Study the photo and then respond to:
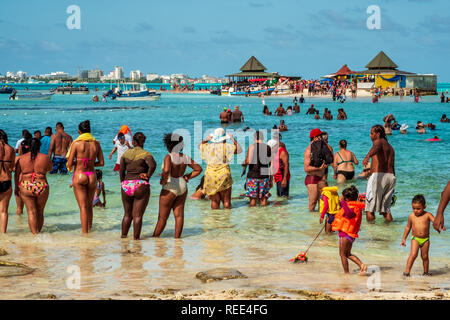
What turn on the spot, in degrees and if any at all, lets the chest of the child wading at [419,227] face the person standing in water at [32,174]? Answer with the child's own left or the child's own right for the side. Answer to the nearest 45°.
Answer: approximately 90° to the child's own right

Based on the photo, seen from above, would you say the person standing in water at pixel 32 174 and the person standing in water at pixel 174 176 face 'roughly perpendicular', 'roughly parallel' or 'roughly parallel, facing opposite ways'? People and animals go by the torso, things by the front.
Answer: roughly parallel

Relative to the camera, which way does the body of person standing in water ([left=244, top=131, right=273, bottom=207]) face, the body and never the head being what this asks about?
away from the camera

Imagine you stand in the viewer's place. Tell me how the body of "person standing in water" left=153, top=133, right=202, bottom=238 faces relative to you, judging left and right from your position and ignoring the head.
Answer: facing away from the viewer

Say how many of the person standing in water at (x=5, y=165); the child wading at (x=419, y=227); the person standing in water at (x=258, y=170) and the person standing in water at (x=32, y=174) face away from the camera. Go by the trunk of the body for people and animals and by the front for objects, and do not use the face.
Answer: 3

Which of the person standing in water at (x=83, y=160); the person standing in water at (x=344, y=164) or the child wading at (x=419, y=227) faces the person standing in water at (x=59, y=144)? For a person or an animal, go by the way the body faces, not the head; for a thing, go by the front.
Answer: the person standing in water at (x=83, y=160)

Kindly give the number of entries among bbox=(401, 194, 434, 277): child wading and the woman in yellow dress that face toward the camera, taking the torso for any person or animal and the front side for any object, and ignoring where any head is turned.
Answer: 1

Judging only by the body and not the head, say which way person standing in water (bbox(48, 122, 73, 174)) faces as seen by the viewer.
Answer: away from the camera

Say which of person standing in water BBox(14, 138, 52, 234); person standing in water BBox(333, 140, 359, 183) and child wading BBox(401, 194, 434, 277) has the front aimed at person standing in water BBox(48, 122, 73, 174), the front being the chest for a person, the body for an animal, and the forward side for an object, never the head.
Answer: person standing in water BBox(14, 138, 52, 234)

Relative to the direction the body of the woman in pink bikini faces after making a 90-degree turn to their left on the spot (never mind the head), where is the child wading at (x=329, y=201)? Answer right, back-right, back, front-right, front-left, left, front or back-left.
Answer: back

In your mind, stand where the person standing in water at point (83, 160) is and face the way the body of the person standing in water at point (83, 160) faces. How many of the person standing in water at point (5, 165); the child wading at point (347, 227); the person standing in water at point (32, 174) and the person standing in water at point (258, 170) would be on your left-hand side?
2

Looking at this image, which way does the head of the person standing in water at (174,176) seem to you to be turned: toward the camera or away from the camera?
away from the camera

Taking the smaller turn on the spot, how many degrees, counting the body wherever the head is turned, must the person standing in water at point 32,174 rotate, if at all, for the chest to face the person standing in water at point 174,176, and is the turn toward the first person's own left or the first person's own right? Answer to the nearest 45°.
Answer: approximately 135° to the first person's own right

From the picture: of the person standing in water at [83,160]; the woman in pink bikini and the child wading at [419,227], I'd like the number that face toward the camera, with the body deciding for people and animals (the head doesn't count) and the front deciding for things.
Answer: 1

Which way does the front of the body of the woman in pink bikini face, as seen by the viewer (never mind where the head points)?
away from the camera

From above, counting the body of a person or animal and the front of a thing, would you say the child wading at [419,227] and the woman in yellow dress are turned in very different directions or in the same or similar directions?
very different directions
